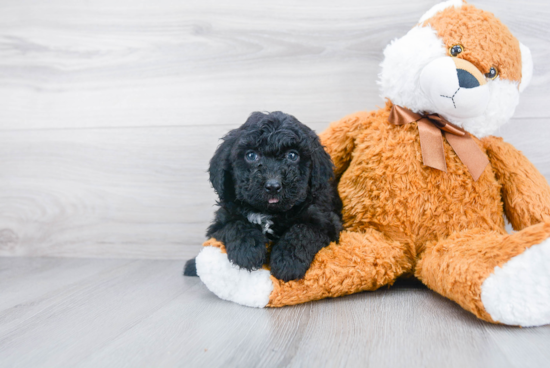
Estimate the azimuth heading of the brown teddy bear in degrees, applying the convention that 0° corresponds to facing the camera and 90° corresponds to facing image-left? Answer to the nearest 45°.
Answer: approximately 0°
